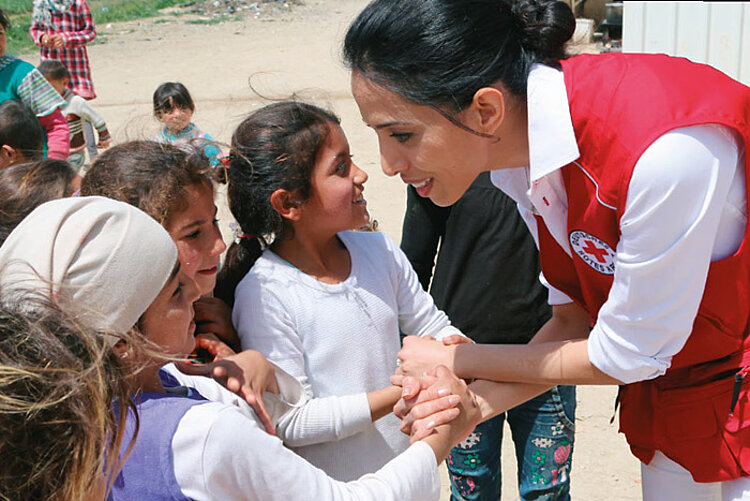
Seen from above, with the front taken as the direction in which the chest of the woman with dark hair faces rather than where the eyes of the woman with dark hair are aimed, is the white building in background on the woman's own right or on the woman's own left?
on the woman's own right

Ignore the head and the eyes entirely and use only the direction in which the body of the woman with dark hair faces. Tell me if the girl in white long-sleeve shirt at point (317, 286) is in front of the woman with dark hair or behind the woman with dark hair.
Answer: in front

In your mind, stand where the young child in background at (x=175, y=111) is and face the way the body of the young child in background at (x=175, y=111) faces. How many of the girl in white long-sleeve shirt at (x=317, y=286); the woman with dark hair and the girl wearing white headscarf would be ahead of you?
3

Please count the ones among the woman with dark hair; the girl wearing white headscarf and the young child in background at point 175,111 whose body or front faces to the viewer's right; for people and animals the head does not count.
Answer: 1

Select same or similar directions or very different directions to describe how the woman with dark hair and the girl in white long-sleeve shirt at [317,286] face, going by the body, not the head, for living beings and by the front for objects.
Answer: very different directions

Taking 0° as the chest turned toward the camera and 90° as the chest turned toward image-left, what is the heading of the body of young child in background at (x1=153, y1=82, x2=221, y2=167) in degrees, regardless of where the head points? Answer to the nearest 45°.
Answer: approximately 0°

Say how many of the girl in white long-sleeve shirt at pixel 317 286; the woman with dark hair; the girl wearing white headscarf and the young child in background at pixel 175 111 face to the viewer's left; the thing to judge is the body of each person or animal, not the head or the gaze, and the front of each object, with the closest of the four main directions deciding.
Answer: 1

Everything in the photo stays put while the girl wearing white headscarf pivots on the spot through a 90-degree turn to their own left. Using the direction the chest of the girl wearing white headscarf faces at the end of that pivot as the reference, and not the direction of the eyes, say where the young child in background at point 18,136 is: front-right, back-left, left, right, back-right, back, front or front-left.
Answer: front

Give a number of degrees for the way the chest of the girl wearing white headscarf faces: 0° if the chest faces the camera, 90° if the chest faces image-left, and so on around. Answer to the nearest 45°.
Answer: approximately 270°

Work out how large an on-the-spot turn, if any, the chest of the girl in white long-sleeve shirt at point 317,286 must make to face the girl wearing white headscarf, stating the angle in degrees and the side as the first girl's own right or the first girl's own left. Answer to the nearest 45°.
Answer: approximately 90° to the first girl's own right

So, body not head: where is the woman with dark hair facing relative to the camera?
to the viewer's left

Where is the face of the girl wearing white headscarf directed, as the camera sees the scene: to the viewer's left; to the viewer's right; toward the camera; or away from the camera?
to the viewer's right

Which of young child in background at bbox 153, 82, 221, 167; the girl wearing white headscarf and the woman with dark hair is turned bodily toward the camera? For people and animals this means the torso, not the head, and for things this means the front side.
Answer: the young child in background

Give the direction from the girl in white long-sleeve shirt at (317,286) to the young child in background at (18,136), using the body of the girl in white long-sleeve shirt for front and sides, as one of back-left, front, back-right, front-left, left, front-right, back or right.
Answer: back

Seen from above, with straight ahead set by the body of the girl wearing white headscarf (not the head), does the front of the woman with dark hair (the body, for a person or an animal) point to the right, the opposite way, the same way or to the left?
the opposite way
